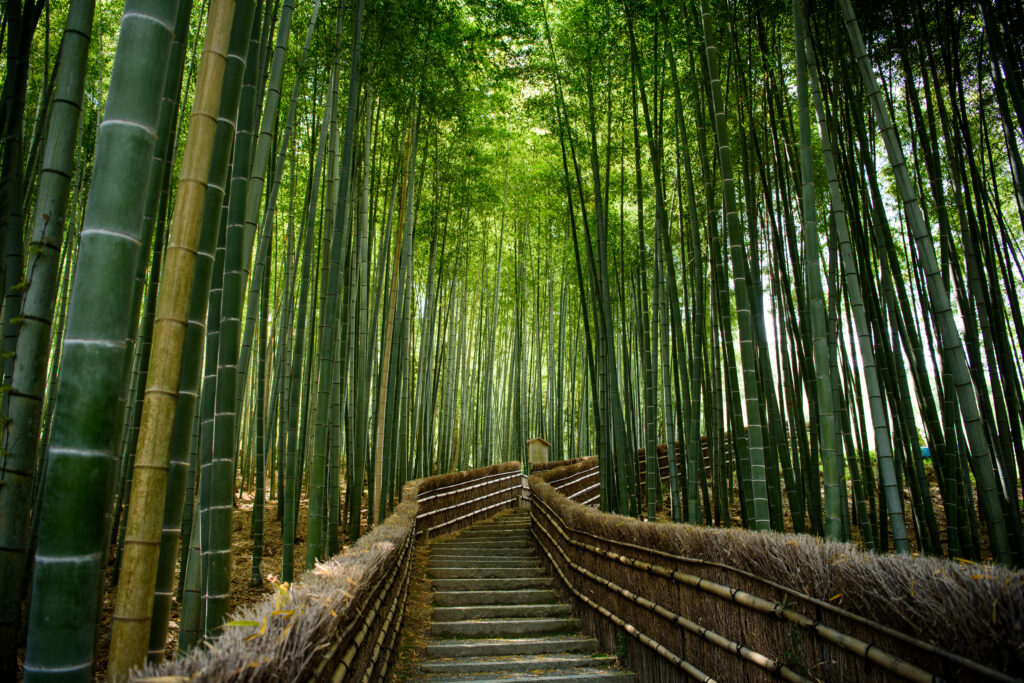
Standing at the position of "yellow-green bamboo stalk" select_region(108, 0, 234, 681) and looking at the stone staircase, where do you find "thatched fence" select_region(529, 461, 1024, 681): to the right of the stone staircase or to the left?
right

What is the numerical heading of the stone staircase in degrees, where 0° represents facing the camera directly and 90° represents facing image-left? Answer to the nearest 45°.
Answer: approximately 0°

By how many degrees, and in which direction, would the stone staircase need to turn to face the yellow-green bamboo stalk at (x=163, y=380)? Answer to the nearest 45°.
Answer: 0° — it already faces it

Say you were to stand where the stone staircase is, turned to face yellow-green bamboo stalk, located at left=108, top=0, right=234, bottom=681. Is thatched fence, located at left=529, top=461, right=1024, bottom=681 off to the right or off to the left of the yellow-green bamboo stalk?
left

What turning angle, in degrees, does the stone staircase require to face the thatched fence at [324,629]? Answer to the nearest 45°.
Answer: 0° — it already faces it
